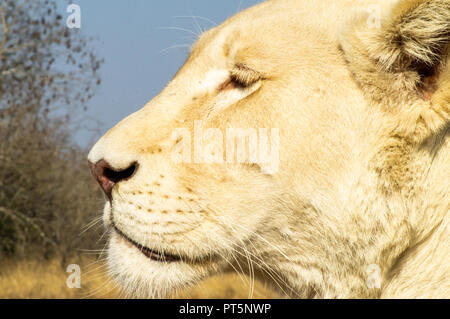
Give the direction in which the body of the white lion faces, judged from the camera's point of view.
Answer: to the viewer's left
